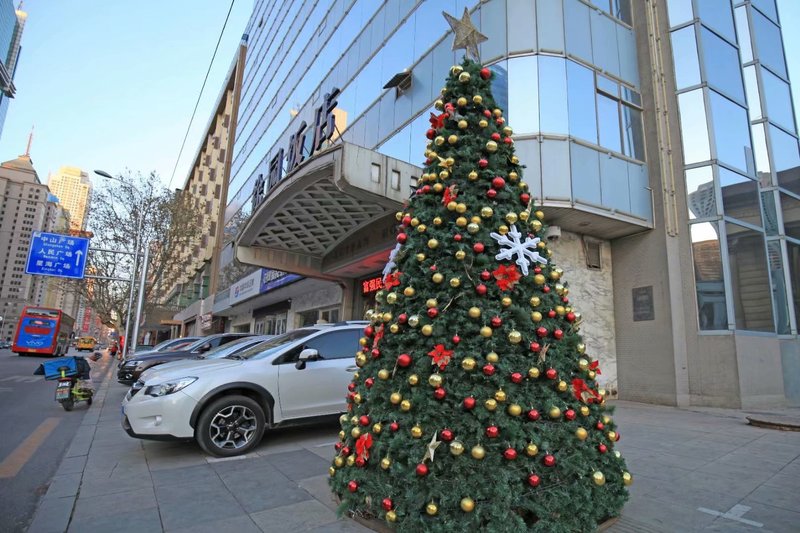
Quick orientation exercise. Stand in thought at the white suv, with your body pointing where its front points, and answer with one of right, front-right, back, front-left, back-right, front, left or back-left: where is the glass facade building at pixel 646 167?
back

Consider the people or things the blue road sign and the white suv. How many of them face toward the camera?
1

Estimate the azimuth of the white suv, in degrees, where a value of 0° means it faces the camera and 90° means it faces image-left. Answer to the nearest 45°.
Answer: approximately 90°

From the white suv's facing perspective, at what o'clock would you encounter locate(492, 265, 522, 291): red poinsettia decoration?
The red poinsettia decoration is roughly at 8 o'clock from the white suv.

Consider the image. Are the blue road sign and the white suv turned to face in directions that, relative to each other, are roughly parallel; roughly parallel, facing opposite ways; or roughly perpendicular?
roughly perpendicular

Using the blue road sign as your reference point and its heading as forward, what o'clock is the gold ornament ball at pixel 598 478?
The gold ornament ball is roughly at 12 o'clock from the blue road sign.

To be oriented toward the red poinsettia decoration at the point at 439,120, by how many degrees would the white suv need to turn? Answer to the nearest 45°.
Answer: approximately 135° to its left

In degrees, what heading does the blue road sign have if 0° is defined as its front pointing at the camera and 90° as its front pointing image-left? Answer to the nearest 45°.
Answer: approximately 0°

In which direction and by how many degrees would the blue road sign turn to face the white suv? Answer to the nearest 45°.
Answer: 0° — it already faces it
